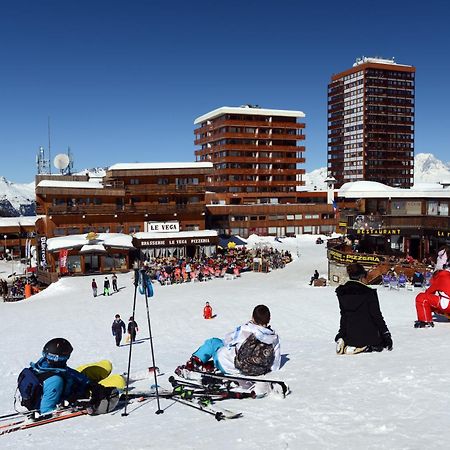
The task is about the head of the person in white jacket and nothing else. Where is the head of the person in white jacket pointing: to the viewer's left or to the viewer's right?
to the viewer's left

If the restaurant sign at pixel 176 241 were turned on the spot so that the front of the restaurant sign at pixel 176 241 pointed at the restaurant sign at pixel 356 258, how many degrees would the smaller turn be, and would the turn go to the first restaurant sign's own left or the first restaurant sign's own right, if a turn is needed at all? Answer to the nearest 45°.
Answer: approximately 45° to the first restaurant sign's own left

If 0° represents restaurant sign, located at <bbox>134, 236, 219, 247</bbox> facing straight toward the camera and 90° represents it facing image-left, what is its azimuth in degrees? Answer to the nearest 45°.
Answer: approximately 0°

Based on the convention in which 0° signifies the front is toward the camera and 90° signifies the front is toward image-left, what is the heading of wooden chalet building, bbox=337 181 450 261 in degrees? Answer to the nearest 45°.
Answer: approximately 0°

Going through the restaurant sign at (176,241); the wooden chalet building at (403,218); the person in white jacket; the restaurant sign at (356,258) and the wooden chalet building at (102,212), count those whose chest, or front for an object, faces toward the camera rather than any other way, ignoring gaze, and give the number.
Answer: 4

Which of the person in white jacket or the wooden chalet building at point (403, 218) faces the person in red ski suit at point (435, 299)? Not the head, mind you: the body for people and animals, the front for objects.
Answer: the wooden chalet building
